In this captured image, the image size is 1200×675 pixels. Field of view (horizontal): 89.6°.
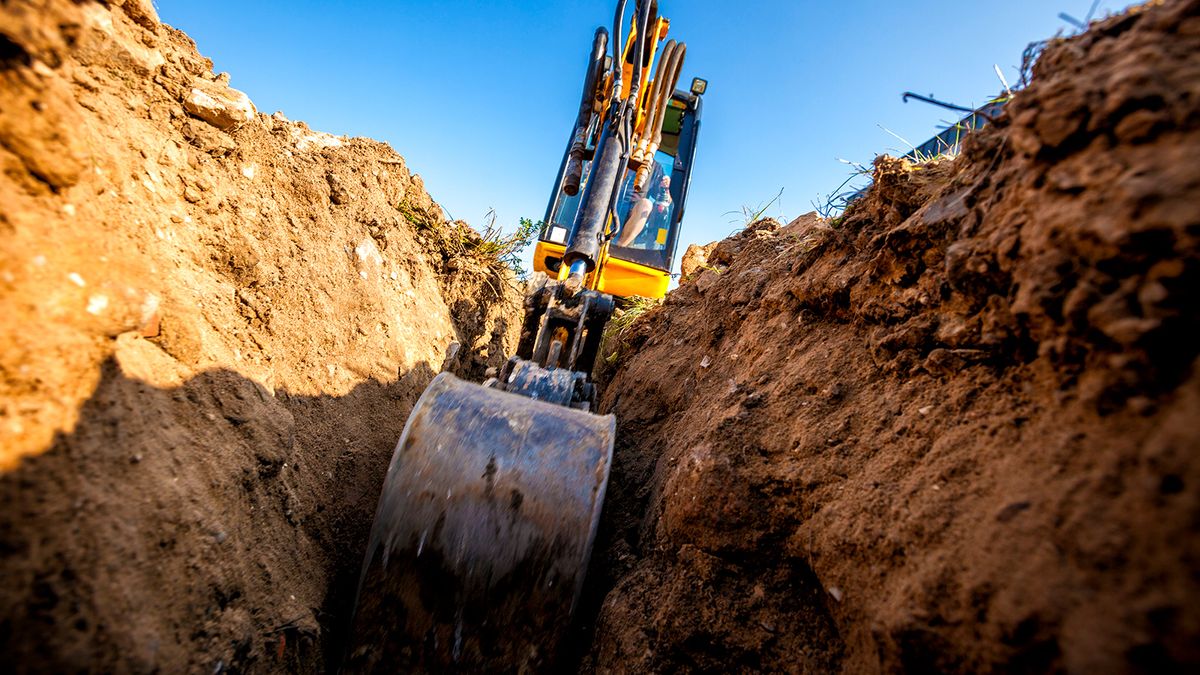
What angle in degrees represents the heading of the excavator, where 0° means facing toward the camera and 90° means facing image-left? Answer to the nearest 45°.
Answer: approximately 0°

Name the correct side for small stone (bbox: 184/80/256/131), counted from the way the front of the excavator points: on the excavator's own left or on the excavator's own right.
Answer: on the excavator's own right
